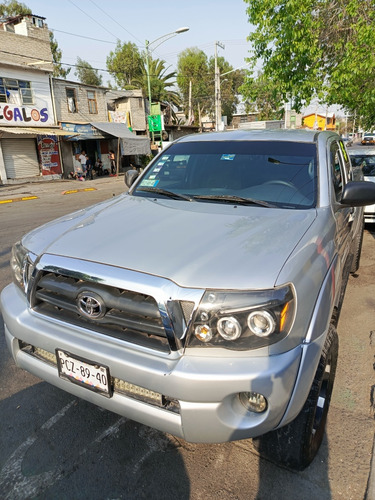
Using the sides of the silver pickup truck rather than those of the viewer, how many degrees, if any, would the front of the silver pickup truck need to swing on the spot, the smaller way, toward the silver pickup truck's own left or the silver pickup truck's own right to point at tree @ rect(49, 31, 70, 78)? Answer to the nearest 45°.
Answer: approximately 135° to the silver pickup truck's own right

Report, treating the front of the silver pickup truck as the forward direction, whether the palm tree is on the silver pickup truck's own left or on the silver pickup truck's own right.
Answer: on the silver pickup truck's own right

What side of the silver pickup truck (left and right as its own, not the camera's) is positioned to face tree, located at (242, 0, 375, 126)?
back

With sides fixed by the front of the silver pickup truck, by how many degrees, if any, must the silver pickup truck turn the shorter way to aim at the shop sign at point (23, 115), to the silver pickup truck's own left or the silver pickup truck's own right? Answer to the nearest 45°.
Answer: approximately 90° to the silver pickup truck's own right

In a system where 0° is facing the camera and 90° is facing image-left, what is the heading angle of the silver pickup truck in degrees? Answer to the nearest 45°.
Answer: approximately 45°

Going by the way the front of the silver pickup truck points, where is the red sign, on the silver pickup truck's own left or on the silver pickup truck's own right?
on the silver pickup truck's own right

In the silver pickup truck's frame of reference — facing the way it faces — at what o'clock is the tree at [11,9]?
The tree is roughly at 4 o'clock from the silver pickup truck.

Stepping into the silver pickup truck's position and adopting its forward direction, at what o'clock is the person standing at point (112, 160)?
The person standing is roughly at 4 o'clock from the silver pickup truck.

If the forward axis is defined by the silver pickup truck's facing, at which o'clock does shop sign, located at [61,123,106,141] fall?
The shop sign is roughly at 4 o'clock from the silver pickup truck.

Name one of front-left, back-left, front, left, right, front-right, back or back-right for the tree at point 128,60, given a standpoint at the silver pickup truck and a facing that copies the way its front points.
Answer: back-right
